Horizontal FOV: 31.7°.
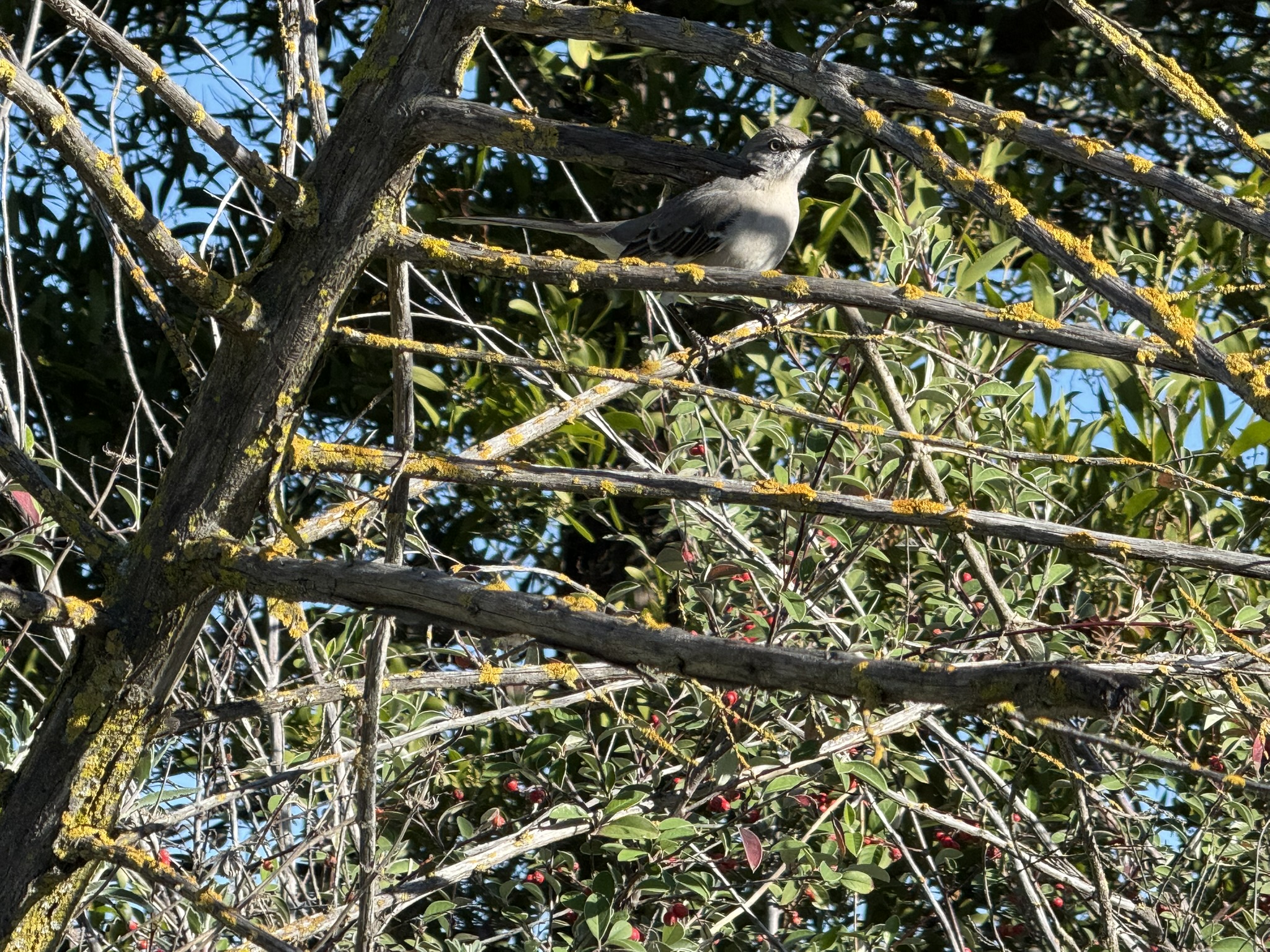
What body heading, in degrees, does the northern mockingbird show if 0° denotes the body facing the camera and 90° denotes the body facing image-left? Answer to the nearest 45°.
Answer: approximately 270°

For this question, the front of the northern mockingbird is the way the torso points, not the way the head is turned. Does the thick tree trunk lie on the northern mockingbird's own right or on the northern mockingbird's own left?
on the northern mockingbird's own right
